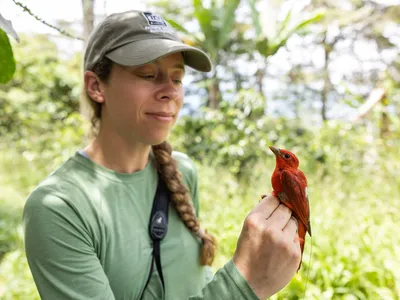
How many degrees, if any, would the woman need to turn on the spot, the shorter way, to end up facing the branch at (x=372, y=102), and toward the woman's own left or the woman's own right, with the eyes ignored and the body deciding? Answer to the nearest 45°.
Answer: approximately 90° to the woman's own left

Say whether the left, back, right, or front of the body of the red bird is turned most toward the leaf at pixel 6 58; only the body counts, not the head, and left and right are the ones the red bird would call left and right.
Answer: front

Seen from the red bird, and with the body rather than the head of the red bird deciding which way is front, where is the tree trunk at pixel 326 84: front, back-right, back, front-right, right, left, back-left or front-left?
right

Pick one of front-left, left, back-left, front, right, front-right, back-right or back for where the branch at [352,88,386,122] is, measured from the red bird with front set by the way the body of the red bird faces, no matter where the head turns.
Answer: right

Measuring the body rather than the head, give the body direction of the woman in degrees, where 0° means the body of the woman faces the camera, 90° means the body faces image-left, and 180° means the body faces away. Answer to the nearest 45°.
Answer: approximately 315°

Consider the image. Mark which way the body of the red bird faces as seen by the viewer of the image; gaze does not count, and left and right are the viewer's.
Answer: facing to the left of the viewer
